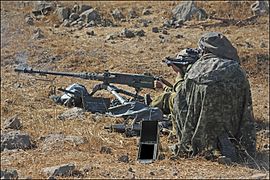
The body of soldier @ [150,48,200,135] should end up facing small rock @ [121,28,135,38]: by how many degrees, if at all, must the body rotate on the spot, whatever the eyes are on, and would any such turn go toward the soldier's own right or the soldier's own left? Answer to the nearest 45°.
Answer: approximately 90° to the soldier's own right

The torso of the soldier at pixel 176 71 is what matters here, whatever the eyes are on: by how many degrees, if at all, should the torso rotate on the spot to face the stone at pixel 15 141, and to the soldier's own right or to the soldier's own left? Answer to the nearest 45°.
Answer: approximately 45° to the soldier's own left

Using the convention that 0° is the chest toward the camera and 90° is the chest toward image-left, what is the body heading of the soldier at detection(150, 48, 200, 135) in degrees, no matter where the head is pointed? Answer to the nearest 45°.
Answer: approximately 90°

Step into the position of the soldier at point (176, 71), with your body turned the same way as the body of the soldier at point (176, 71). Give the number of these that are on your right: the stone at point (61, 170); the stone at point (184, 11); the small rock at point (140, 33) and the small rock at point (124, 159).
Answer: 2

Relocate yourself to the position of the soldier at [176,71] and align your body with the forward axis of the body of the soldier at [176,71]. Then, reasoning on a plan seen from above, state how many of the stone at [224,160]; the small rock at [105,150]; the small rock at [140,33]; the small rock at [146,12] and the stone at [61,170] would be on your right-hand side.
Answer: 2

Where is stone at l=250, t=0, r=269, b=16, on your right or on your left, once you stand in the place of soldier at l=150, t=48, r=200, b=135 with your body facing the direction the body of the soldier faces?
on your right

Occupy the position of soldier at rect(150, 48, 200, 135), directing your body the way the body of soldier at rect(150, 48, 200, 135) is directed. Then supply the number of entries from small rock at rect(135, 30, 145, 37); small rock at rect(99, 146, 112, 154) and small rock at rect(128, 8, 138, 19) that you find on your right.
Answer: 2

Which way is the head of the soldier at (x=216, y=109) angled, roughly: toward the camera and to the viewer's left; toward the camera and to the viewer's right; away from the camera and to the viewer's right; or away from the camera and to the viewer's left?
away from the camera and to the viewer's left

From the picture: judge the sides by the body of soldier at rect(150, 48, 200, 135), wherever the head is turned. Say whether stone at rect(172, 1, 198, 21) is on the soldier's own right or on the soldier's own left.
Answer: on the soldier's own right

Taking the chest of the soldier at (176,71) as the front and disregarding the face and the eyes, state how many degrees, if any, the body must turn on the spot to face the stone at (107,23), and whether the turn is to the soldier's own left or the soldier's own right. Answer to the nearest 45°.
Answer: approximately 90° to the soldier's own right

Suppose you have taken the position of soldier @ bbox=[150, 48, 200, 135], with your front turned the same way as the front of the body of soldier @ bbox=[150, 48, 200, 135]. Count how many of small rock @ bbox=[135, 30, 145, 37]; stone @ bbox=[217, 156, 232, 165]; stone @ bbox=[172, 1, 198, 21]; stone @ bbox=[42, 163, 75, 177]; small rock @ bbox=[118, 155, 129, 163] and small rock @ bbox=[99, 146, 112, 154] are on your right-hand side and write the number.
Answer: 2
